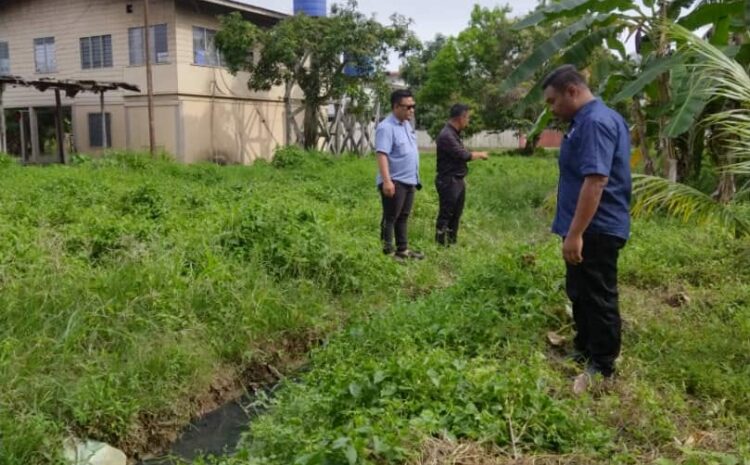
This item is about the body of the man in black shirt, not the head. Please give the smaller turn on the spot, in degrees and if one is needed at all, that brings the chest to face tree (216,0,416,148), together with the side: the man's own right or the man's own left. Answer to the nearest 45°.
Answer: approximately 90° to the man's own left

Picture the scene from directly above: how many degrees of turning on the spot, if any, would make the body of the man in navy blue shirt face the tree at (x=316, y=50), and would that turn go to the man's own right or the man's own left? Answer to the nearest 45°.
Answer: approximately 45° to the man's own right

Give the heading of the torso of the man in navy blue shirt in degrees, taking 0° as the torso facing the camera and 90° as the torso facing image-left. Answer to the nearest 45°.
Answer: approximately 90°

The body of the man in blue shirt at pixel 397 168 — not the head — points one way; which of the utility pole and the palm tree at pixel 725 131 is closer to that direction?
the palm tree

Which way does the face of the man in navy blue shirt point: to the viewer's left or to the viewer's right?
to the viewer's left

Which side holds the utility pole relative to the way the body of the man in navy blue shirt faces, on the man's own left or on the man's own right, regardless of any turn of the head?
on the man's own right

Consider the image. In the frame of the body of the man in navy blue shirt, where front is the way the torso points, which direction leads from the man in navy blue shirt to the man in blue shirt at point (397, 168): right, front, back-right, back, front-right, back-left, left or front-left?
front-right

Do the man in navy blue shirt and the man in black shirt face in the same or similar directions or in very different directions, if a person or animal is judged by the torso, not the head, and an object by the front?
very different directions

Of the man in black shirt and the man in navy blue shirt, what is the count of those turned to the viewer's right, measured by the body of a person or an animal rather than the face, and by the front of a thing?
1

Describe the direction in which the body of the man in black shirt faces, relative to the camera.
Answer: to the viewer's right
